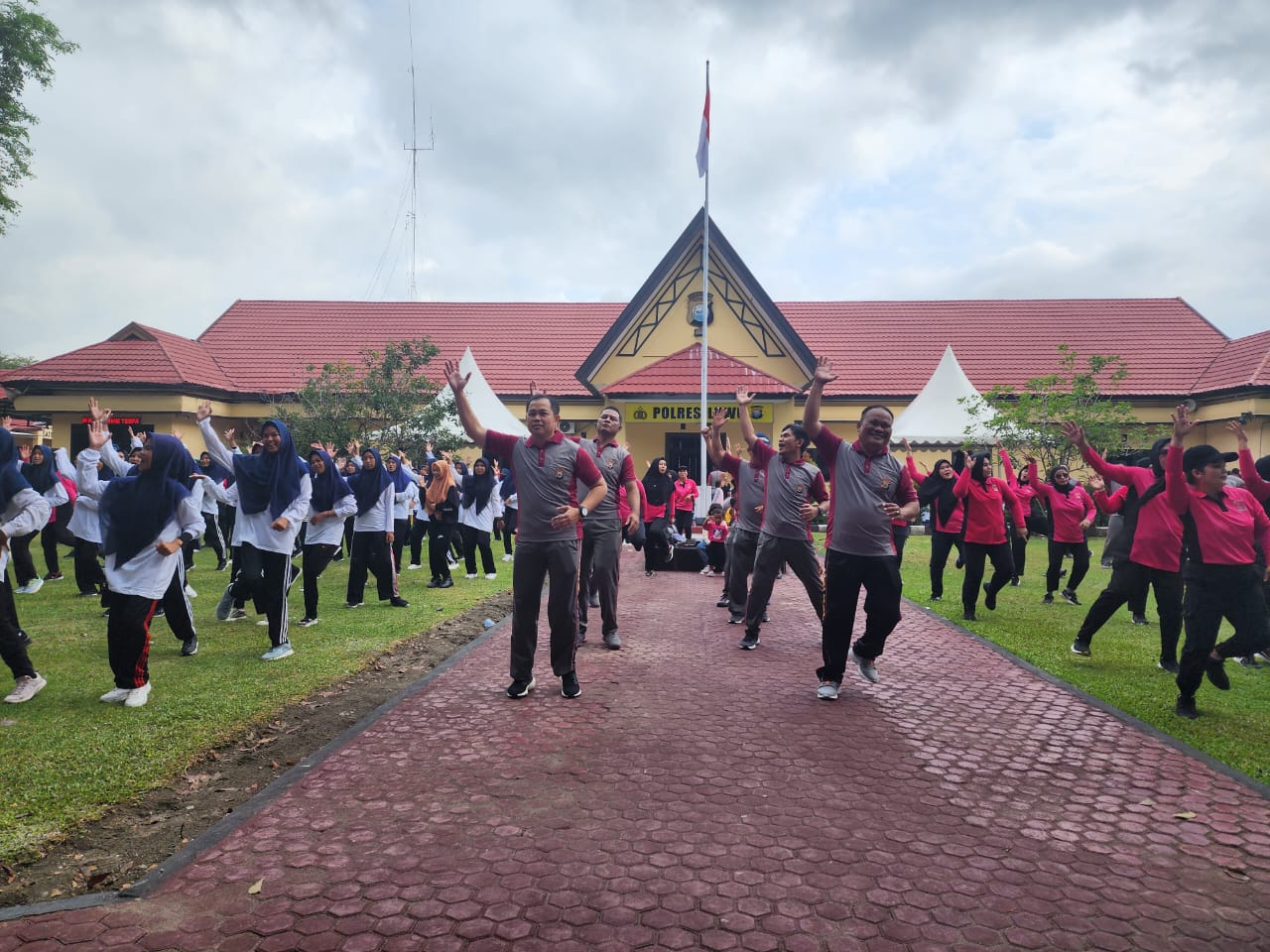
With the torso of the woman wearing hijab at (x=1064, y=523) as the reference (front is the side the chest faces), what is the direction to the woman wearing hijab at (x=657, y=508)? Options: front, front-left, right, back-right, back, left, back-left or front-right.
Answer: right

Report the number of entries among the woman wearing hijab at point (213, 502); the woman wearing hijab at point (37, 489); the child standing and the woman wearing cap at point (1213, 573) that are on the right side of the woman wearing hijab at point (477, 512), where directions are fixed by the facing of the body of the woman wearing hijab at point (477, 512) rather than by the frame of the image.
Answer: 2

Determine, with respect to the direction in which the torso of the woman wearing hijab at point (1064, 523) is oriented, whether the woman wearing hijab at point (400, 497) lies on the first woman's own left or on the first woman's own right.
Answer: on the first woman's own right

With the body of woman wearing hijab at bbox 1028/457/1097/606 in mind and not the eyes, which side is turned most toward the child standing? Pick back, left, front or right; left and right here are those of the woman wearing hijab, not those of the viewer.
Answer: right

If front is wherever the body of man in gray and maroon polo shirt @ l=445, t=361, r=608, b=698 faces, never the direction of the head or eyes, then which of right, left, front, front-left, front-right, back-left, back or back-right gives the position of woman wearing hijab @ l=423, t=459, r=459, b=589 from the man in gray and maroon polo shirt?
back

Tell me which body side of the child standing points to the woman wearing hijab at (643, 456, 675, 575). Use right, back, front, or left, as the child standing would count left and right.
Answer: right

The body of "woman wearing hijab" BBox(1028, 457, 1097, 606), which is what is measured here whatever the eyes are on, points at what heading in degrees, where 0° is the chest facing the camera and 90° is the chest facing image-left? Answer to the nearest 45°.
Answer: approximately 0°

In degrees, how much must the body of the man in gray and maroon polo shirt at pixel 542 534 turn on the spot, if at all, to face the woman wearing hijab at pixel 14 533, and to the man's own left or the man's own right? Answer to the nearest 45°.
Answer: approximately 90° to the man's own right

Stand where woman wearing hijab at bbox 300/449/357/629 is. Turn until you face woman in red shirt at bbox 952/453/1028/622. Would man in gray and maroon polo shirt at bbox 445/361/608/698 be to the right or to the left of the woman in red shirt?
right

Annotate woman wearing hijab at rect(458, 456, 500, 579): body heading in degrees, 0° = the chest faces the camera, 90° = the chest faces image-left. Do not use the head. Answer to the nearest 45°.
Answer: approximately 0°
